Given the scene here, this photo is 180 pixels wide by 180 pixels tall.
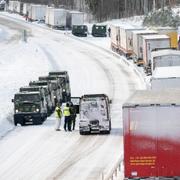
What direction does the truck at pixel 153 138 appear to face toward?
away from the camera

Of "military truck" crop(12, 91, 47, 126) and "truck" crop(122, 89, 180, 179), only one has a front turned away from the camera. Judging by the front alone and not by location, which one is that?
the truck

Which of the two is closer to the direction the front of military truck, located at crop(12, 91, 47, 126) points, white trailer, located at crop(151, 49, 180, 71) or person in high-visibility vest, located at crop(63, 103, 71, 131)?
the person in high-visibility vest

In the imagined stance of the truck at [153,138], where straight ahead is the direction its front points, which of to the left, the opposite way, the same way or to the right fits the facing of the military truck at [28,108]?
the opposite way

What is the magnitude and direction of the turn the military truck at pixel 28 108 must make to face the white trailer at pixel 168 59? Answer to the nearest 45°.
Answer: approximately 135° to its left

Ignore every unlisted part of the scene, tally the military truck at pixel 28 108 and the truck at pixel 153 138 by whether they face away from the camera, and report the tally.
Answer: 1

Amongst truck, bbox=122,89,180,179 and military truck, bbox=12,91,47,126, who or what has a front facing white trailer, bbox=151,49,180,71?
the truck

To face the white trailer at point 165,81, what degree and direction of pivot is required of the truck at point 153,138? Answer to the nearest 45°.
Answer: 0° — it already faces it

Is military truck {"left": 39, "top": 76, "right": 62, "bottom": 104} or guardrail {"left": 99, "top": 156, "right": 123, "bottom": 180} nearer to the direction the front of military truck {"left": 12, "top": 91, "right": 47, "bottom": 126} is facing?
the guardrail

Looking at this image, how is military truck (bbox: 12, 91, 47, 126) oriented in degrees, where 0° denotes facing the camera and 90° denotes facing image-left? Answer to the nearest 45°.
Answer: approximately 0°
